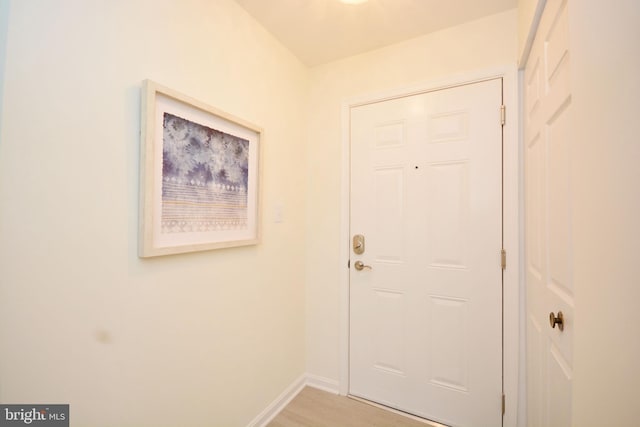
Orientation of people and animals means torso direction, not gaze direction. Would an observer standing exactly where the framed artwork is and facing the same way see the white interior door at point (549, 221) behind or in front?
in front

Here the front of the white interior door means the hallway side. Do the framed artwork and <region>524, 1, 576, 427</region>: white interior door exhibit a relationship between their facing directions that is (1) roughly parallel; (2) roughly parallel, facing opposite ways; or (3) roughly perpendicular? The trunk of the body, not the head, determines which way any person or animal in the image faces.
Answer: roughly parallel, facing opposite ways

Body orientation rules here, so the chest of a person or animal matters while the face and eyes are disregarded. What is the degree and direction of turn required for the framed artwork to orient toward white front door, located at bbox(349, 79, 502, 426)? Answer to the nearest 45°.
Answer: approximately 45° to its left

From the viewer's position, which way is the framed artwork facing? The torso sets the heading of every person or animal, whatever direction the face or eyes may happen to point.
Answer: facing the viewer and to the right of the viewer

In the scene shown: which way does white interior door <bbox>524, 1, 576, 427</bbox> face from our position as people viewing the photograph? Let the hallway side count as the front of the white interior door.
facing to the left of the viewer

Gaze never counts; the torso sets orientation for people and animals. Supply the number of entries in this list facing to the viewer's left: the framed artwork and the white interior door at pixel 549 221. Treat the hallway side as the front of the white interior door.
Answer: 1

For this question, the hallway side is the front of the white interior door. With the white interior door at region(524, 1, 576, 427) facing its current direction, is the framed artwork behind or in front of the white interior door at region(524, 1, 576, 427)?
in front
